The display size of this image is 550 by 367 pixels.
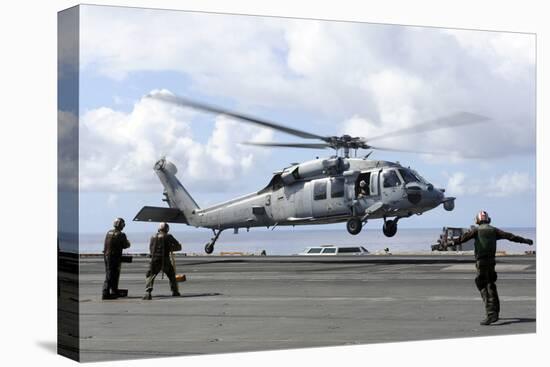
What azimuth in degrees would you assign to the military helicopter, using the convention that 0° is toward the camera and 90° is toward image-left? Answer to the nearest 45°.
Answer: approximately 315°
